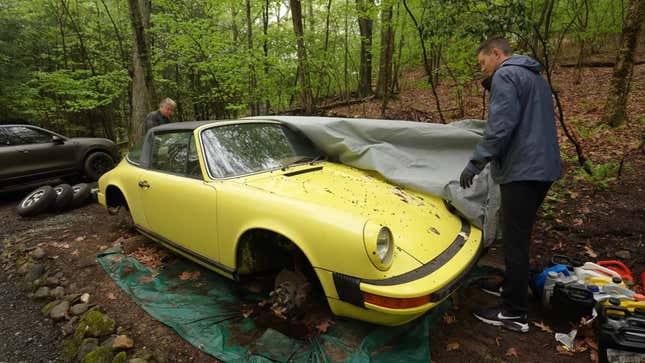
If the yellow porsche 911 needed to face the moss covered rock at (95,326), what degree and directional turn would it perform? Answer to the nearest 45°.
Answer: approximately 135° to its right

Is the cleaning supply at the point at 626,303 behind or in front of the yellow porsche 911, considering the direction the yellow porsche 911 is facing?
in front

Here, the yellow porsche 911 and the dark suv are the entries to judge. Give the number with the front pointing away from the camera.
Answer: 0

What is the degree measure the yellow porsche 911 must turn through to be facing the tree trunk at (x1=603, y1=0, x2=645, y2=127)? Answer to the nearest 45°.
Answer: approximately 90° to its left

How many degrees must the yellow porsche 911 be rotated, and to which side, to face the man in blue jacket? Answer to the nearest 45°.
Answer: approximately 45° to its left

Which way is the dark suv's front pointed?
to the viewer's right

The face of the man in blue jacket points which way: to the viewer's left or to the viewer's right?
to the viewer's left

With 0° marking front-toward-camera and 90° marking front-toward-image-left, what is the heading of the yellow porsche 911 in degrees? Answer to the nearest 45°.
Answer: approximately 315°

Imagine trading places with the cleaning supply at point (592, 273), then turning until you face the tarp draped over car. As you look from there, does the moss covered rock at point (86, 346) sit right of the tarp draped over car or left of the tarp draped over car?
left

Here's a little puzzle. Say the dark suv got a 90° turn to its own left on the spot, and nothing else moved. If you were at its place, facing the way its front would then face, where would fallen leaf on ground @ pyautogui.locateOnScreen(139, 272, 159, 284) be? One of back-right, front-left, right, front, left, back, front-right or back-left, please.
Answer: back

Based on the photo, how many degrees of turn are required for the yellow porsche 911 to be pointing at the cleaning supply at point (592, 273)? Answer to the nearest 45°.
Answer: approximately 45° to its left
